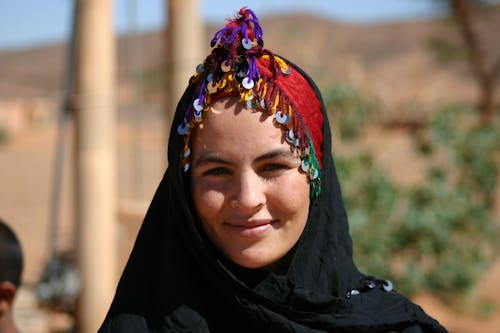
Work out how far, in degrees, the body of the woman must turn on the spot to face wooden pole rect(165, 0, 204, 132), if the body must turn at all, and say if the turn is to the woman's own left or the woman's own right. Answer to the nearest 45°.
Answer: approximately 180°

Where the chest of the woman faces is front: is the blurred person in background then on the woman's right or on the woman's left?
on the woman's right

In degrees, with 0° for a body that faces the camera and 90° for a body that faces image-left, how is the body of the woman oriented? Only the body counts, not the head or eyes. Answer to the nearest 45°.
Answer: approximately 0°

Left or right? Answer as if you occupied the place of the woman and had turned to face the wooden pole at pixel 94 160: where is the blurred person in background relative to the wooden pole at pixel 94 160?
left

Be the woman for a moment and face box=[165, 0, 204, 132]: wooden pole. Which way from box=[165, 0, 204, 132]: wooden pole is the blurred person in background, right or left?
left

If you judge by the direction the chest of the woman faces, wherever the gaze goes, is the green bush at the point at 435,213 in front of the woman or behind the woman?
behind
